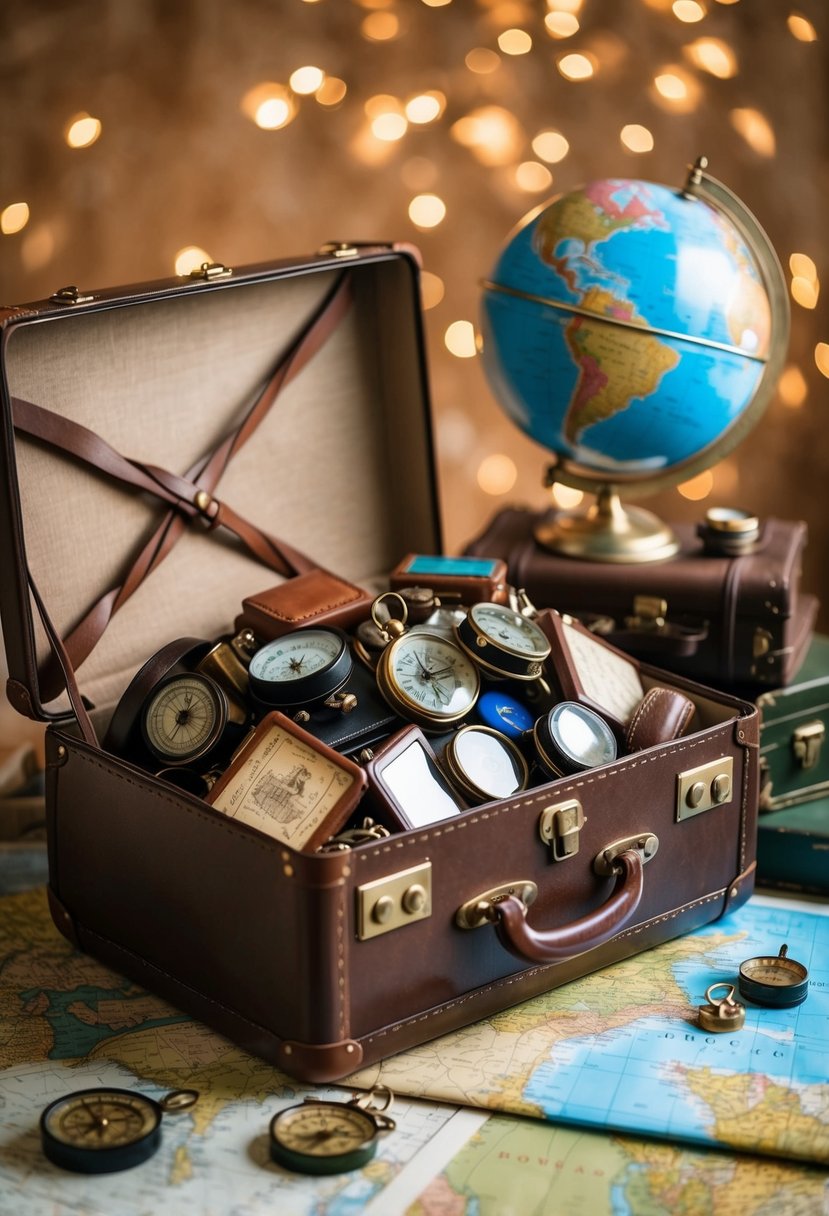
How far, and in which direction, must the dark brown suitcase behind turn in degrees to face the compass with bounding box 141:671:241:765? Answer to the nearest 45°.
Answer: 0° — it already faces it

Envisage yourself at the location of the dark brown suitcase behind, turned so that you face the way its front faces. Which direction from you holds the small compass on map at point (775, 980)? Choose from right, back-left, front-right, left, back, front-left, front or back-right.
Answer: front-left

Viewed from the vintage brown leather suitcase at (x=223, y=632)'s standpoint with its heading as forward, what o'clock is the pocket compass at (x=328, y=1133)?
The pocket compass is roughly at 1 o'clock from the vintage brown leather suitcase.

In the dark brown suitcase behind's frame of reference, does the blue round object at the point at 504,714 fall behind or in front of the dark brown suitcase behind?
in front

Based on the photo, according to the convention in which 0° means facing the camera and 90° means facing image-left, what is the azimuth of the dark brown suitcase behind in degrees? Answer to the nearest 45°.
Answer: approximately 45°

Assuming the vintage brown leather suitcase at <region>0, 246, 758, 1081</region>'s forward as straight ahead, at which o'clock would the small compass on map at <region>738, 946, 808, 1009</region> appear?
The small compass on map is roughly at 11 o'clock from the vintage brown leather suitcase.

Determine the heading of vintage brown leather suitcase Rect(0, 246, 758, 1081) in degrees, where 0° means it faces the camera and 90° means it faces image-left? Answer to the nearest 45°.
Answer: approximately 315°

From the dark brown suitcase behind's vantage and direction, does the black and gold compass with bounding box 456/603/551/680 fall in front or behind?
in front
